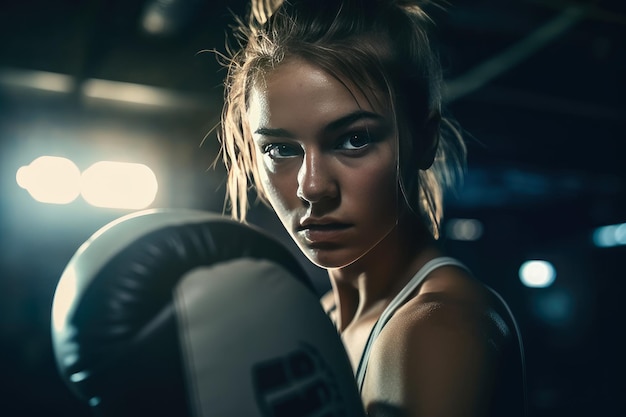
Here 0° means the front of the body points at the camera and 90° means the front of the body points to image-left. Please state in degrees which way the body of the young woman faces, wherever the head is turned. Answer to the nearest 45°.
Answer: approximately 45°
